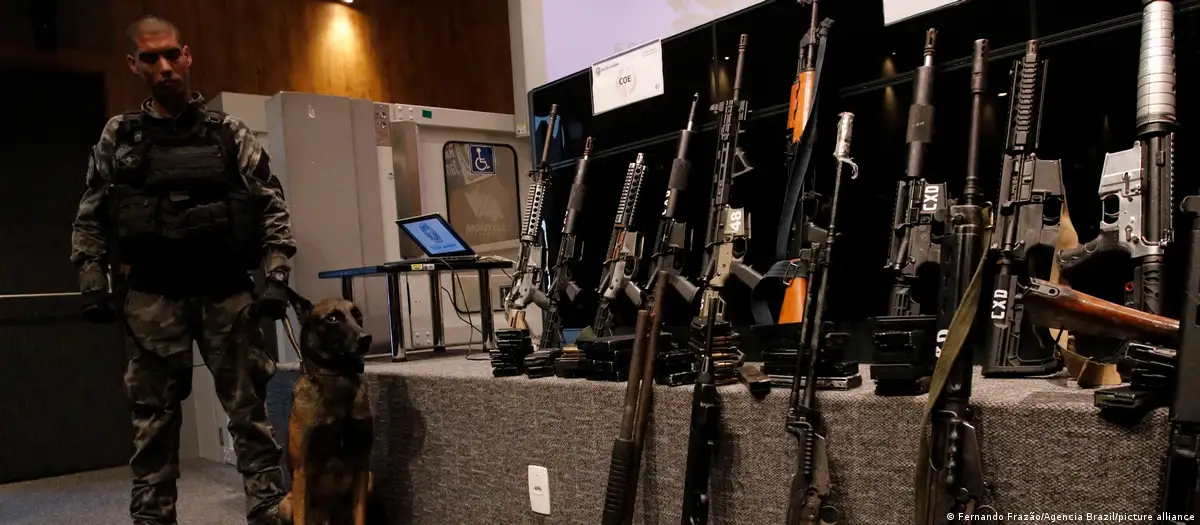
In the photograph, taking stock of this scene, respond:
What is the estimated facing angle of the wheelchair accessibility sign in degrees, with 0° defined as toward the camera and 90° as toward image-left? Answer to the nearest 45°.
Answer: approximately 0°

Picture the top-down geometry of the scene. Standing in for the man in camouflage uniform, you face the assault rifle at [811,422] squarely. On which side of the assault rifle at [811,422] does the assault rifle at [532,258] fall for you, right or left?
left

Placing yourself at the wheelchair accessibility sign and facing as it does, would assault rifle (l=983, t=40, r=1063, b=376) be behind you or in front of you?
in front

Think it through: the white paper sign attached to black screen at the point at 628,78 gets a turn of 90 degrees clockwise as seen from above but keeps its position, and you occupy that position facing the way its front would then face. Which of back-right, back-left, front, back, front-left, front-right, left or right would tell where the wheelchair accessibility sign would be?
front

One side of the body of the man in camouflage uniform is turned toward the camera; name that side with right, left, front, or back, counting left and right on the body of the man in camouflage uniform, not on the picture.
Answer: front

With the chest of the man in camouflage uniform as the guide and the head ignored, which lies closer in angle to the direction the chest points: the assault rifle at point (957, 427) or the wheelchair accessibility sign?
the assault rifle

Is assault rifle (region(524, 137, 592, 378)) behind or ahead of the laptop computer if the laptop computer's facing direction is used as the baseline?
ahead

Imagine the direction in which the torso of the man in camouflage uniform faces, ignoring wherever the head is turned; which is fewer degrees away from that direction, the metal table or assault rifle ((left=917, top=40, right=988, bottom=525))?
the assault rifle

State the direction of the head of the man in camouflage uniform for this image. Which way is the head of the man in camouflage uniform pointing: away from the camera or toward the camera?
toward the camera
